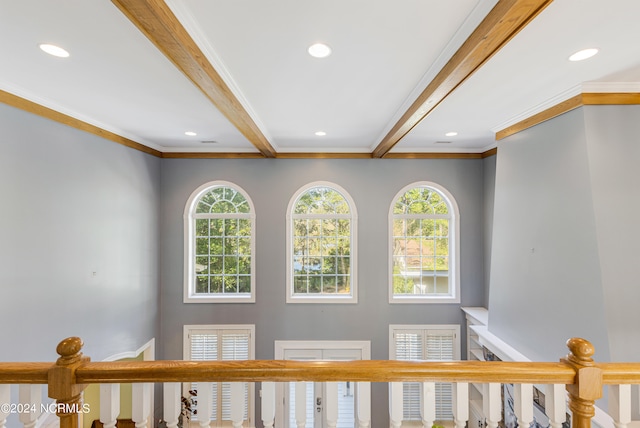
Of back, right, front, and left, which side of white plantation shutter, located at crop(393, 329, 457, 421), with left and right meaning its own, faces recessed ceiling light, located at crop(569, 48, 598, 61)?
front

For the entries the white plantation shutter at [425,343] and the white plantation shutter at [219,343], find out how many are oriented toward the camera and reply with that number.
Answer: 2

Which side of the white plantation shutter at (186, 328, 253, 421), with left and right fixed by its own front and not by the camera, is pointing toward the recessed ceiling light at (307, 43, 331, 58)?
front

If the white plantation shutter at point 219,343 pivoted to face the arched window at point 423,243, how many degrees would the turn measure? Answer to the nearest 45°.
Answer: approximately 90° to its left

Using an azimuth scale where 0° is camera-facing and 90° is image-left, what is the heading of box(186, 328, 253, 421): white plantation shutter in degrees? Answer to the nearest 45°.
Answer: approximately 0°

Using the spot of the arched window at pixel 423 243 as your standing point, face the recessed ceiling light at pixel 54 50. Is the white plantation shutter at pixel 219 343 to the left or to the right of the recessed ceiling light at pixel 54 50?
right

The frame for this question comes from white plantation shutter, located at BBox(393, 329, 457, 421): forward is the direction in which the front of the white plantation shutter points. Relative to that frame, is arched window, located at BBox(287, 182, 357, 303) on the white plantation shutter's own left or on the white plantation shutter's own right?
on the white plantation shutter's own right
